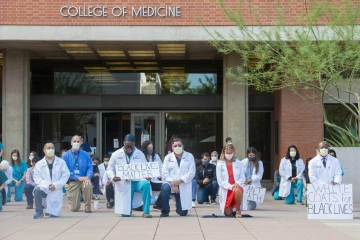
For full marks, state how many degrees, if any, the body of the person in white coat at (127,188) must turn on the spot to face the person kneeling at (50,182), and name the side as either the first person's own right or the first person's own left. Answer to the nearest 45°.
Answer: approximately 90° to the first person's own right

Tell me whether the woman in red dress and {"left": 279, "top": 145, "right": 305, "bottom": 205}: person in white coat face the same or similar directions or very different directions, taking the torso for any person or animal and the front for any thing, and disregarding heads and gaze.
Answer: same or similar directions

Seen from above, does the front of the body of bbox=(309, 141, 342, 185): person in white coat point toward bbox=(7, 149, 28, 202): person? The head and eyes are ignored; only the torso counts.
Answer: no

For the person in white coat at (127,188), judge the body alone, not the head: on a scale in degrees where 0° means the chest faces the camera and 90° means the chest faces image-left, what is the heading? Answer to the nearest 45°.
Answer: approximately 0°

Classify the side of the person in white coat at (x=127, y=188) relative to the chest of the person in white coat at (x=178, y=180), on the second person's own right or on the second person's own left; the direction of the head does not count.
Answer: on the second person's own right

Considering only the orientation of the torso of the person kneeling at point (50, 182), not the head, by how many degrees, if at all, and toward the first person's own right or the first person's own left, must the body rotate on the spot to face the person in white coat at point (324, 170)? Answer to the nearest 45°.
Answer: approximately 90° to the first person's own left

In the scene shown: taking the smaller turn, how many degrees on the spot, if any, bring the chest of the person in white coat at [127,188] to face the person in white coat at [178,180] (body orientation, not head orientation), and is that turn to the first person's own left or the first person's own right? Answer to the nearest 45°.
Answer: approximately 90° to the first person's own left

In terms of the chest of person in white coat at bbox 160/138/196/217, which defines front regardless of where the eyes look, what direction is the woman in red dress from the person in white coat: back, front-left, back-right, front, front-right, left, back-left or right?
left

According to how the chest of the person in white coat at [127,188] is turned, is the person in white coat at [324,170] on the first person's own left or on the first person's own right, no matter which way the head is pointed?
on the first person's own left

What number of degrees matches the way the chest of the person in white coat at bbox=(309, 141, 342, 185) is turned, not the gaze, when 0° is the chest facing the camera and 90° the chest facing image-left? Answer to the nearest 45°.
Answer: approximately 0°

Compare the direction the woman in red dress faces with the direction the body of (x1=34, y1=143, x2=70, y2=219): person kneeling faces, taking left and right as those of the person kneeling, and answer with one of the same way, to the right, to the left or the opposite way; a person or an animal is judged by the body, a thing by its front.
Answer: the same way

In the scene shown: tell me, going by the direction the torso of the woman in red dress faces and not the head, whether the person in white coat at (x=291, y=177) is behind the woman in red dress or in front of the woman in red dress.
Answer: behind

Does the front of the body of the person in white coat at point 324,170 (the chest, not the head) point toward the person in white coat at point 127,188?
no

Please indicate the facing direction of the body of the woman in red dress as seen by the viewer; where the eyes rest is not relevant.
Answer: toward the camera

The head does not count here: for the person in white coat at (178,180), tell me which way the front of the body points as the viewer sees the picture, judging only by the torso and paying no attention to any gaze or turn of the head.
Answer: toward the camera

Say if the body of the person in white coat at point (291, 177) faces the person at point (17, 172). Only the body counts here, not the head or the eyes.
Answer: no

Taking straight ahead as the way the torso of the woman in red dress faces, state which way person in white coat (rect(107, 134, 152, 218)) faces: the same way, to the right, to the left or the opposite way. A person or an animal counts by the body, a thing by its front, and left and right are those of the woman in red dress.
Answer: the same way

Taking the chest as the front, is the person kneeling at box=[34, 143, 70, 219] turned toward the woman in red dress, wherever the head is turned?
no

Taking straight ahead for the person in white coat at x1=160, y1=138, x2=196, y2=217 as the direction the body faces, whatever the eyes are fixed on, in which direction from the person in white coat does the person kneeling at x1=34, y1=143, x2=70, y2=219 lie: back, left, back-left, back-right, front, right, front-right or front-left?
right
